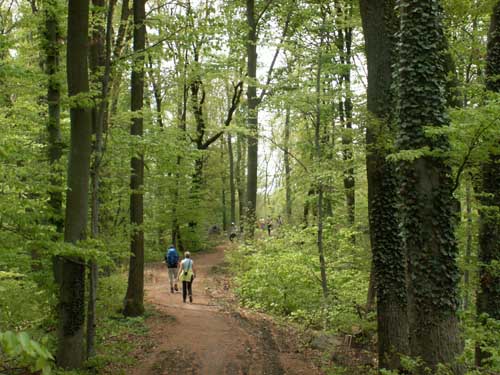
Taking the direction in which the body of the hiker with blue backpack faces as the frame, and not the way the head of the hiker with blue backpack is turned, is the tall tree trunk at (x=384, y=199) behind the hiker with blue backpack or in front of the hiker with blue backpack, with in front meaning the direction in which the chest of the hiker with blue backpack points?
behind

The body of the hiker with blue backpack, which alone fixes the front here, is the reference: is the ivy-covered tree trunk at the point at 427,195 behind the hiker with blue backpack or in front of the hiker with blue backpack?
behind

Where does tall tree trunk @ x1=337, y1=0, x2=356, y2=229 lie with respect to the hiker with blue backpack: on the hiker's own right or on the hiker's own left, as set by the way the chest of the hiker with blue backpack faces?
on the hiker's own right

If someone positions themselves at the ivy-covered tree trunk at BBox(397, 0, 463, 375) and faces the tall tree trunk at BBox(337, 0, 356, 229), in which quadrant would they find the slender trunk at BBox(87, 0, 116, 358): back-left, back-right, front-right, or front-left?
front-left

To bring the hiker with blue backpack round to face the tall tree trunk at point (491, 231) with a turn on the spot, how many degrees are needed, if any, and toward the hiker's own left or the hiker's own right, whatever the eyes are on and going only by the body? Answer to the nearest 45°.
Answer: approximately 135° to the hiker's own right

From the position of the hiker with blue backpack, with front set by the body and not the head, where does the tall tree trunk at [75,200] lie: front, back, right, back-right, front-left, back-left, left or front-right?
back

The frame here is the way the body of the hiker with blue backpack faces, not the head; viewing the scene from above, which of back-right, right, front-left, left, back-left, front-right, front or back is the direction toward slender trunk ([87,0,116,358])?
back

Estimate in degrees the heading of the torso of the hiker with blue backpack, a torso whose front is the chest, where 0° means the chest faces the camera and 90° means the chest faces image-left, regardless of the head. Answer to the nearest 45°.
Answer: approximately 180°
